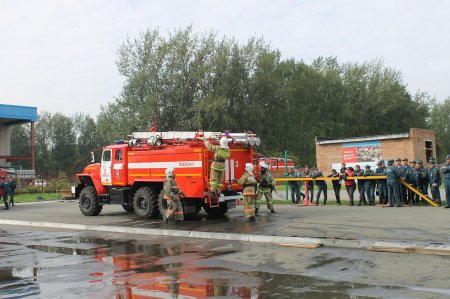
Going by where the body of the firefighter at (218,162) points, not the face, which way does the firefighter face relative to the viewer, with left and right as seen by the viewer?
facing away from the viewer and to the left of the viewer

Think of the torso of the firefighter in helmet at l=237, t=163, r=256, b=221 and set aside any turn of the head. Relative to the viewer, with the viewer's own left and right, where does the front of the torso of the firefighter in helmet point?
facing away from the viewer and to the left of the viewer

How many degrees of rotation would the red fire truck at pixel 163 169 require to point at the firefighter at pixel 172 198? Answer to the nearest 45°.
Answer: approximately 135° to its left

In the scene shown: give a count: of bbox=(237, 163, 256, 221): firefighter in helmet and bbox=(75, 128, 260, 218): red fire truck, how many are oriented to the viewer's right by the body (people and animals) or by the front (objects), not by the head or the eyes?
0

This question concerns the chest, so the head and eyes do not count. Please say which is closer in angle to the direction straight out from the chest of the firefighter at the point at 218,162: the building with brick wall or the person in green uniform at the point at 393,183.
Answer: the building with brick wall

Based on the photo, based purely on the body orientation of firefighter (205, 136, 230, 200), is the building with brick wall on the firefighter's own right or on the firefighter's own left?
on the firefighter's own right

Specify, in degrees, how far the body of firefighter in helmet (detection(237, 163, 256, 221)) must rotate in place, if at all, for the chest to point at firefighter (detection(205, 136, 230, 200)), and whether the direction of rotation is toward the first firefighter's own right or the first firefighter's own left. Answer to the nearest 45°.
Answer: approximately 45° to the first firefighter's own left

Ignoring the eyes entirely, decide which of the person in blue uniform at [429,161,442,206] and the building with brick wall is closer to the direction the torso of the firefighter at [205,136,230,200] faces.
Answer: the building with brick wall

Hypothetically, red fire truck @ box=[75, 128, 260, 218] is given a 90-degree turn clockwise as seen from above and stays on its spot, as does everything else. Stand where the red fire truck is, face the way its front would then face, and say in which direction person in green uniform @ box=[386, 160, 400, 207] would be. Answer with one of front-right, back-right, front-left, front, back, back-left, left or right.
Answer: front-right

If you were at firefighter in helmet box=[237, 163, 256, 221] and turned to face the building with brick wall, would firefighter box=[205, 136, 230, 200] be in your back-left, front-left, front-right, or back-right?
back-left

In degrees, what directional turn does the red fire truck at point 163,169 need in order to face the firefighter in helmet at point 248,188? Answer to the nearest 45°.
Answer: approximately 180°

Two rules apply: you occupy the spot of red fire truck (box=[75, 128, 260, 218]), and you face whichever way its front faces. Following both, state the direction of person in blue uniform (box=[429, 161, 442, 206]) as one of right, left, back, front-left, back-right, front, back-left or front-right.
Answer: back-right

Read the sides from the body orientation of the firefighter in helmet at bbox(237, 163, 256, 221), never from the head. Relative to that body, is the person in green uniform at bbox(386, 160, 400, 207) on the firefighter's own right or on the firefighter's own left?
on the firefighter's own right

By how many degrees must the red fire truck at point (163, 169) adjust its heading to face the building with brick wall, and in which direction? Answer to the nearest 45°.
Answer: approximately 90° to its right
